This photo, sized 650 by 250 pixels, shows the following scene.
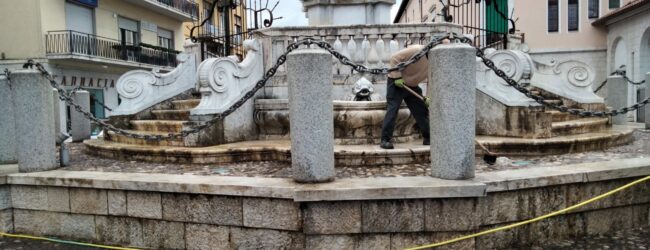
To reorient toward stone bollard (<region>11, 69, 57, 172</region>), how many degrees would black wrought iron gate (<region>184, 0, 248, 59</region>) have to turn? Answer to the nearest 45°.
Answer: approximately 45° to its right

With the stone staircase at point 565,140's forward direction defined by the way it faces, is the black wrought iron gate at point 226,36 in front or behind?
behind

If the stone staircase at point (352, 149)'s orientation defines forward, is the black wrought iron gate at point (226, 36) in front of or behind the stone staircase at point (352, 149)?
behind

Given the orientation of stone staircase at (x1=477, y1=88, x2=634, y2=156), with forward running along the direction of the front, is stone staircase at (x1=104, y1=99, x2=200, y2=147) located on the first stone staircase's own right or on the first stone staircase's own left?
on the first stone staircase's own right

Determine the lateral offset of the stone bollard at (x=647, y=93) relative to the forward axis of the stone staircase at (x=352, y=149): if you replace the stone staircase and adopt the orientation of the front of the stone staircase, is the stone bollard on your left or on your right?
on your left

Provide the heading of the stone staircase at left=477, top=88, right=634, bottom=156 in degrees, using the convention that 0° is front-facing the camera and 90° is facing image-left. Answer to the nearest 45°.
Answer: approximately 315°

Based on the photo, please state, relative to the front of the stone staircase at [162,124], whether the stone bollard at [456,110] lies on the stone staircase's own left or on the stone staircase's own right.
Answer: on the stone staircase's own left

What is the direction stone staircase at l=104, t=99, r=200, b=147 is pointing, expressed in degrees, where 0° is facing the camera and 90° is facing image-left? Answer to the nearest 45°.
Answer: approximately 45°
